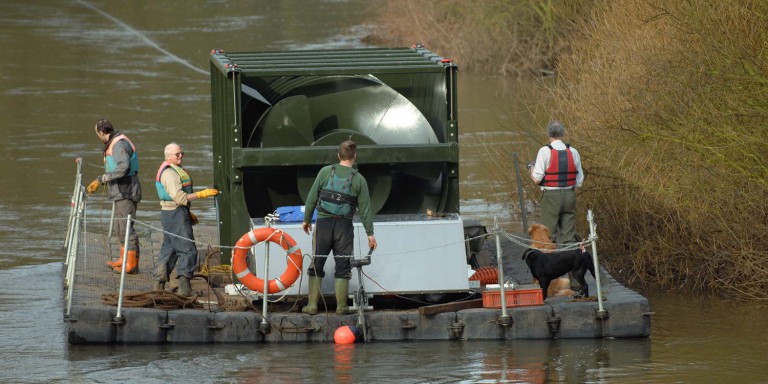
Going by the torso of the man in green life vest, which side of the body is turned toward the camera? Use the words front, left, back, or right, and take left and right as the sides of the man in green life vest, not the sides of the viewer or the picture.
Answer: back

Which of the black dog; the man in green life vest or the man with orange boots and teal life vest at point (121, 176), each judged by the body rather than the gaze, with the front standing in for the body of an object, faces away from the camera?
the man in green life vest

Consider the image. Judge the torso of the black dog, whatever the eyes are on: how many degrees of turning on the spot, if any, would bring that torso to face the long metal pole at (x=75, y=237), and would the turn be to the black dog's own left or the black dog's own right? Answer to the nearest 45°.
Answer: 0° — it already faces it

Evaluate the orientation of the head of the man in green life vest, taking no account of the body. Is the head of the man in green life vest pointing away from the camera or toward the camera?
away from the camera

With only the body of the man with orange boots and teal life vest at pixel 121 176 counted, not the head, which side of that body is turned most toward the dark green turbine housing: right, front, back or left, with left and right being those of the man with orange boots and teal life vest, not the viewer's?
back

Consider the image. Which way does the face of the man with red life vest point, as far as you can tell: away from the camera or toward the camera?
away from the camera

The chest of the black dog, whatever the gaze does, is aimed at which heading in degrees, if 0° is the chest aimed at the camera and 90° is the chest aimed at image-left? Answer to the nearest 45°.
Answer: approximately 90°

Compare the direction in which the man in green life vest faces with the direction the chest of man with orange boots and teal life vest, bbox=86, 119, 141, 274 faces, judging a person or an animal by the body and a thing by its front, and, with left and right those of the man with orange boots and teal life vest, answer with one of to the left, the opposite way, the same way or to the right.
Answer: to the right
